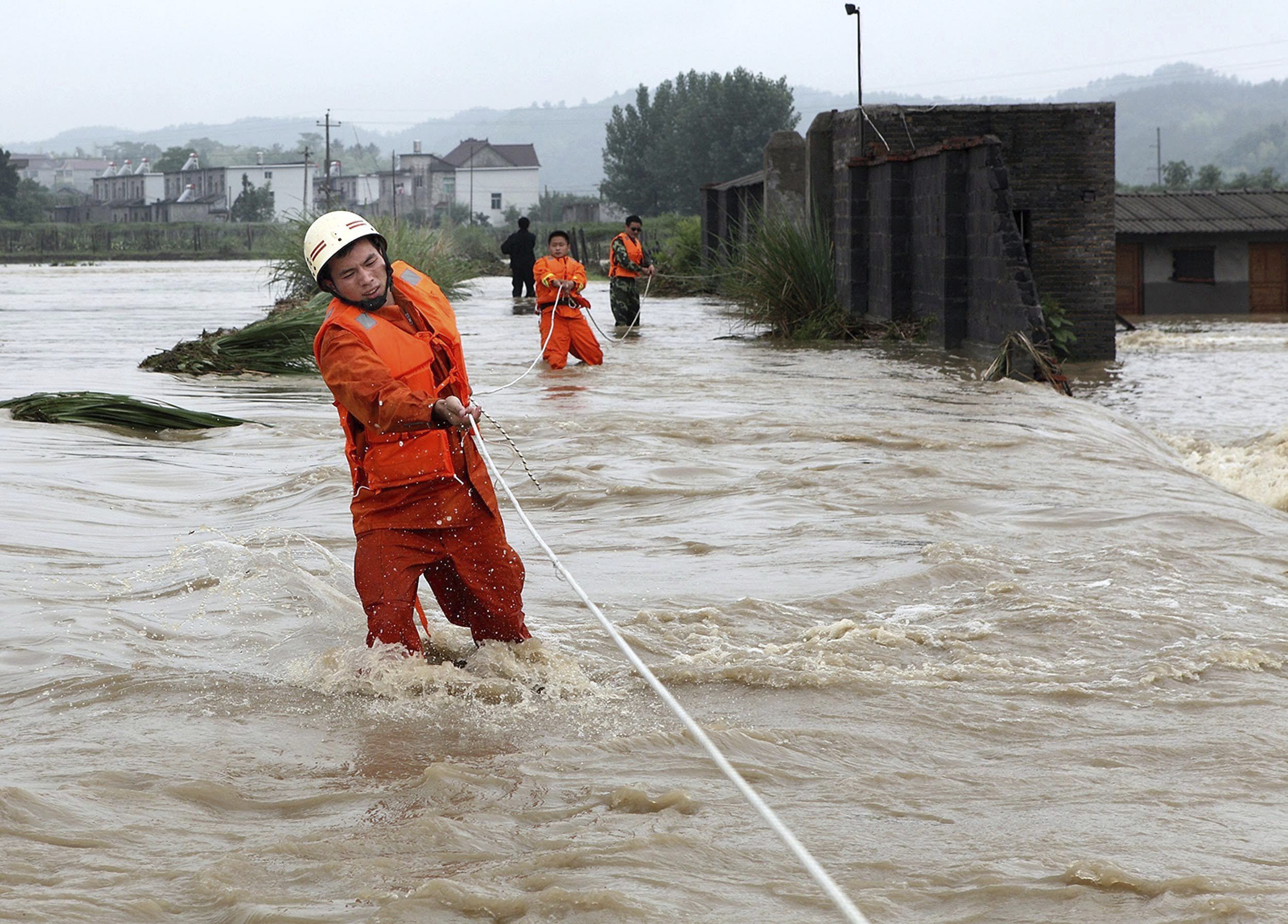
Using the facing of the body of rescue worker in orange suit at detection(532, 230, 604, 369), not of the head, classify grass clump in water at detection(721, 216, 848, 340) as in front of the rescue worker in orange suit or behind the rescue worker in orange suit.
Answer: behind

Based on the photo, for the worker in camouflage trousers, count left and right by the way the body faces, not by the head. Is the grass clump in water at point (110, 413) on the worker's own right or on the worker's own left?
on the worker's own right

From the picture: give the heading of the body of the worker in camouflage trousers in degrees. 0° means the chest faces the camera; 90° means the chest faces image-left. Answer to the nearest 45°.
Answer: approximately 315°

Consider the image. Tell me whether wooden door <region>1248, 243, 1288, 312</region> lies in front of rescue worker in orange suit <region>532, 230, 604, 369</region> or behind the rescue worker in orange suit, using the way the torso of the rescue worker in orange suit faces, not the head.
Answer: behind

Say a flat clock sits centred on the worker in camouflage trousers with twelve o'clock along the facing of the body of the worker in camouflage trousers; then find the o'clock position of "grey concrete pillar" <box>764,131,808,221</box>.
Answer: The grey concrete pillar is roughly at 8 o'clock from the worker in camouflage trousers.

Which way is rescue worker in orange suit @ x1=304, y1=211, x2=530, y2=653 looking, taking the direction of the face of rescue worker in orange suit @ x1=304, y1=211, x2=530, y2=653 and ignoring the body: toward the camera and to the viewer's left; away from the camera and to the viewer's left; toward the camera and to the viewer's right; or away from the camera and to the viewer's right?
toward the camera and to the viewer's right

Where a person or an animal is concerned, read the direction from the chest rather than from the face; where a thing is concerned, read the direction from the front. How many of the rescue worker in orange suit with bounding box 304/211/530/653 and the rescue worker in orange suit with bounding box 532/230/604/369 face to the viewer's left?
0

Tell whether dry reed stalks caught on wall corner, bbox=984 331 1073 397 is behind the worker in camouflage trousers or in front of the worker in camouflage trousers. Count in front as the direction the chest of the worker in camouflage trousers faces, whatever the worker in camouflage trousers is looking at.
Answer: in front

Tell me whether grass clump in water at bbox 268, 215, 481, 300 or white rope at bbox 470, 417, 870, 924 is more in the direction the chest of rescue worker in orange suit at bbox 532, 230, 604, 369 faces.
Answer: the white rope

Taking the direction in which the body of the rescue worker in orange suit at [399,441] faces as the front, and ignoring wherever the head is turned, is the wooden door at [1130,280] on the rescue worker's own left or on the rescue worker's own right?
on the rescue worker's own left
